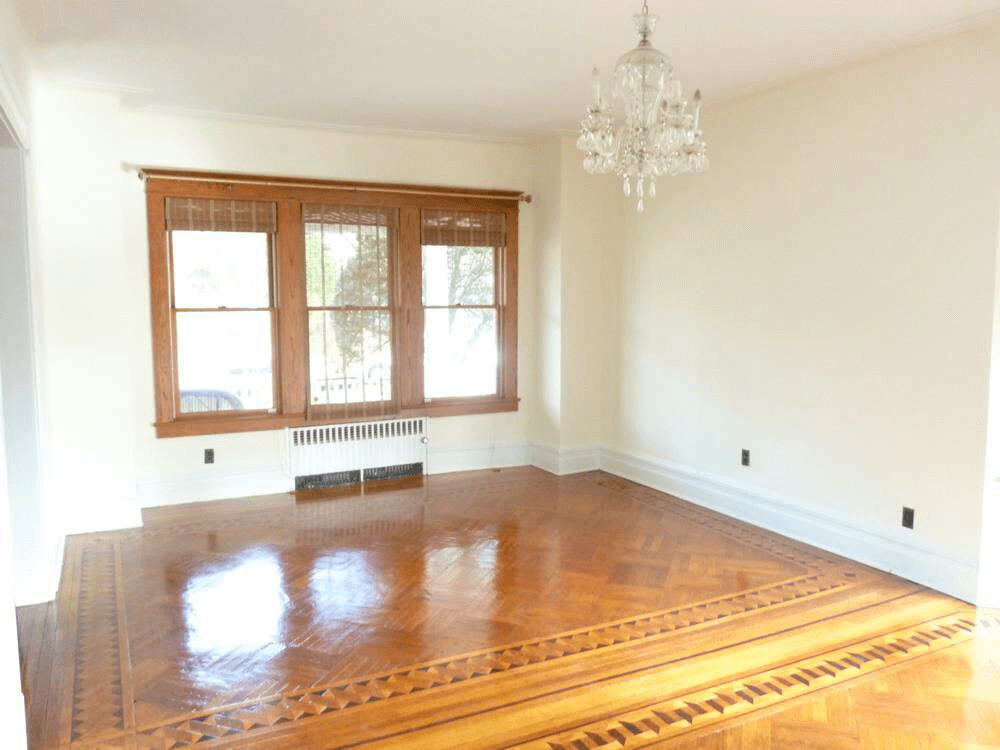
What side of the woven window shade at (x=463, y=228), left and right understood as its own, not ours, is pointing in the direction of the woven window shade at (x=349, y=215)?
right

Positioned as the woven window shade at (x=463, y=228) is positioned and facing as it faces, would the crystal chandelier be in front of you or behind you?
in front

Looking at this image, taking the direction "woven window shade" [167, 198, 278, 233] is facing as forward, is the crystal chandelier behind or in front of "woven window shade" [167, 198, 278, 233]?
in front

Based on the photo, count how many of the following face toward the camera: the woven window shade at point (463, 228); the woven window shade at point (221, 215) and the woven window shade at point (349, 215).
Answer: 3

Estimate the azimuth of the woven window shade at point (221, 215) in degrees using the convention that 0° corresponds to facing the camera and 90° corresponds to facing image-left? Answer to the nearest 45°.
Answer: approximately 0°

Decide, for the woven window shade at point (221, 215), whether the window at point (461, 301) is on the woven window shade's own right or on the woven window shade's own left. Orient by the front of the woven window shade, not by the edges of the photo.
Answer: on the woven window shade's own left

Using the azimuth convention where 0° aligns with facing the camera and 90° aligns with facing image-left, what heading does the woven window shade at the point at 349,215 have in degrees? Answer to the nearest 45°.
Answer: approximately 0°
